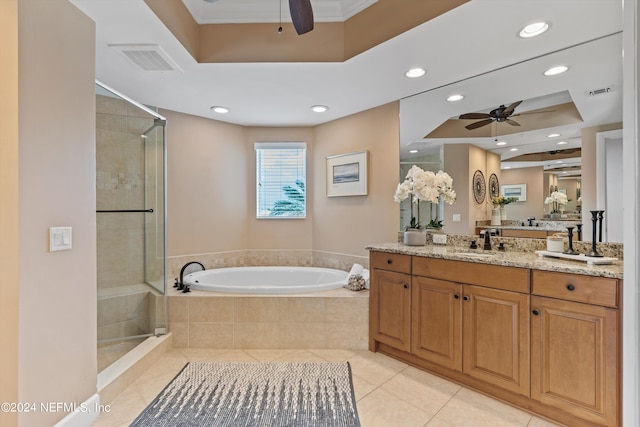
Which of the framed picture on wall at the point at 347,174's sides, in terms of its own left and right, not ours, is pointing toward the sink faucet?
left

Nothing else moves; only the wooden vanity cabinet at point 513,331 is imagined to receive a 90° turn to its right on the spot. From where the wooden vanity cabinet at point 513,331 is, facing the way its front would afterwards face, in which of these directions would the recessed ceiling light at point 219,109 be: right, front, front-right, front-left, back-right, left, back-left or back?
front-left

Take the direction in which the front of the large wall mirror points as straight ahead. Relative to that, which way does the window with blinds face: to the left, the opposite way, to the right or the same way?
to the left

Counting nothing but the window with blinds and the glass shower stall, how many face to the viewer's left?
0

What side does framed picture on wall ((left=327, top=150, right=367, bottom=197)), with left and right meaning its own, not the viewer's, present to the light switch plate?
front

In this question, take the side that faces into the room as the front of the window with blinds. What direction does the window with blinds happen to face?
toward the camera

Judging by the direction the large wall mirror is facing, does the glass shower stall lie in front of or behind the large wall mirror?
in front

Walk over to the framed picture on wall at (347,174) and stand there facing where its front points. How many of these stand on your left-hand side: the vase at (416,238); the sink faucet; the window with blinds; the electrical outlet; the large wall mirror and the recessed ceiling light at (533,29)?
5

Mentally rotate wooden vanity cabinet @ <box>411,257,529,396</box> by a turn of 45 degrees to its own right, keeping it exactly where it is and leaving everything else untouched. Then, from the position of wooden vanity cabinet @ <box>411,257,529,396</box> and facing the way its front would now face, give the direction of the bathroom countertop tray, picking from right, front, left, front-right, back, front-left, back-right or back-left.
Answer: back

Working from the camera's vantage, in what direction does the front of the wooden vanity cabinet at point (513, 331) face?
facing the viewer and to the left of the viewer

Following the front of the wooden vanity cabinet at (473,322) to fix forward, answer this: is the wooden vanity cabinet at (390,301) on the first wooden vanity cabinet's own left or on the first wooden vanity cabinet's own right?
on the first wooden vanity cabinet's own right

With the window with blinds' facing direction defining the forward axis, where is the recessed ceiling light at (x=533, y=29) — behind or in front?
in front
